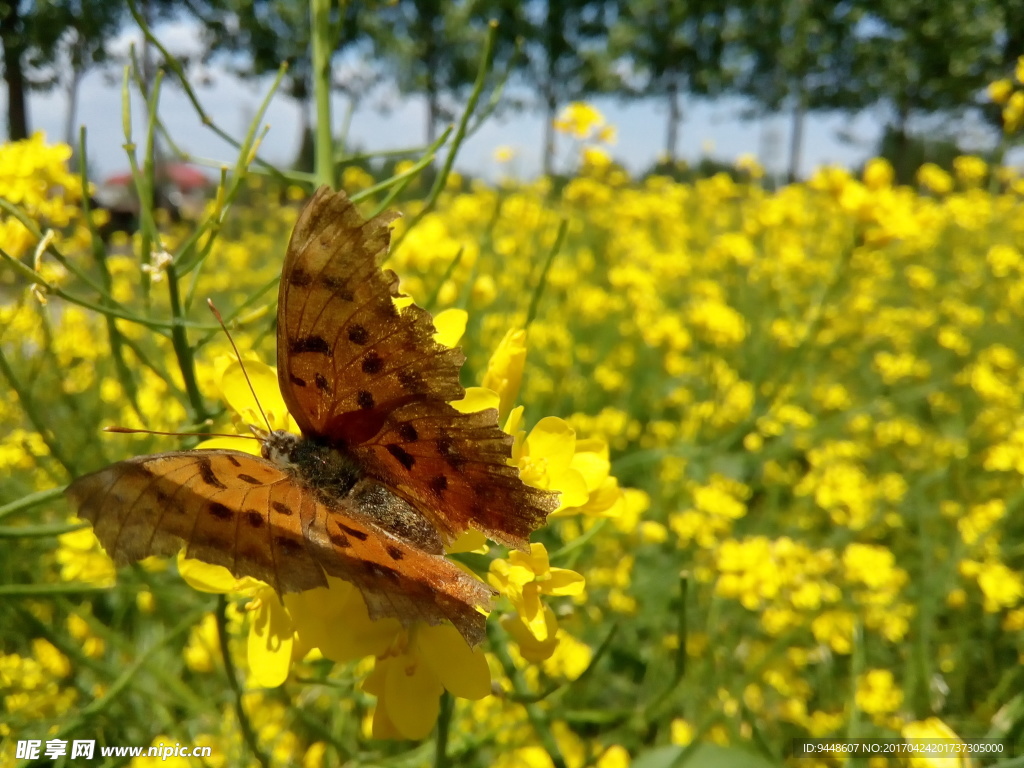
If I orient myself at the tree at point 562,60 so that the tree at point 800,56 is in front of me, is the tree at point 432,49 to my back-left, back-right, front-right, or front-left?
back-left

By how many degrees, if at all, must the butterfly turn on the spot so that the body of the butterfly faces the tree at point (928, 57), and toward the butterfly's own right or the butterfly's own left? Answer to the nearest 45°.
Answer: approximately 90° to the butterfly's own right

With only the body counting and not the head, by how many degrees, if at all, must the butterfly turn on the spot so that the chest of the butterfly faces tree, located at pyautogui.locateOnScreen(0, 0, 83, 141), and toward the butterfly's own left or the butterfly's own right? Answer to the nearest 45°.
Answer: approximately 45° to the butterfly's own right

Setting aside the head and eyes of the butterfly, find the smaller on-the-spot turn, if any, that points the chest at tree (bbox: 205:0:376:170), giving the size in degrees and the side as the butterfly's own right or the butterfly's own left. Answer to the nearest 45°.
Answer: approximately 45° to the butterfly's own right

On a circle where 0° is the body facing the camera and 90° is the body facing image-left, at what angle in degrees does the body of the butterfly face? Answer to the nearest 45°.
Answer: approximately 135°

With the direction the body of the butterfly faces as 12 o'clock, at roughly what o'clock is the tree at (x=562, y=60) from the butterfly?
The tree is roughly at 2 o'clock from the butterfly.

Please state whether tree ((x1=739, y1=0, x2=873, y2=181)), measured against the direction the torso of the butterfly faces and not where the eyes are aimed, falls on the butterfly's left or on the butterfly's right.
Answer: on the butterfly's right
